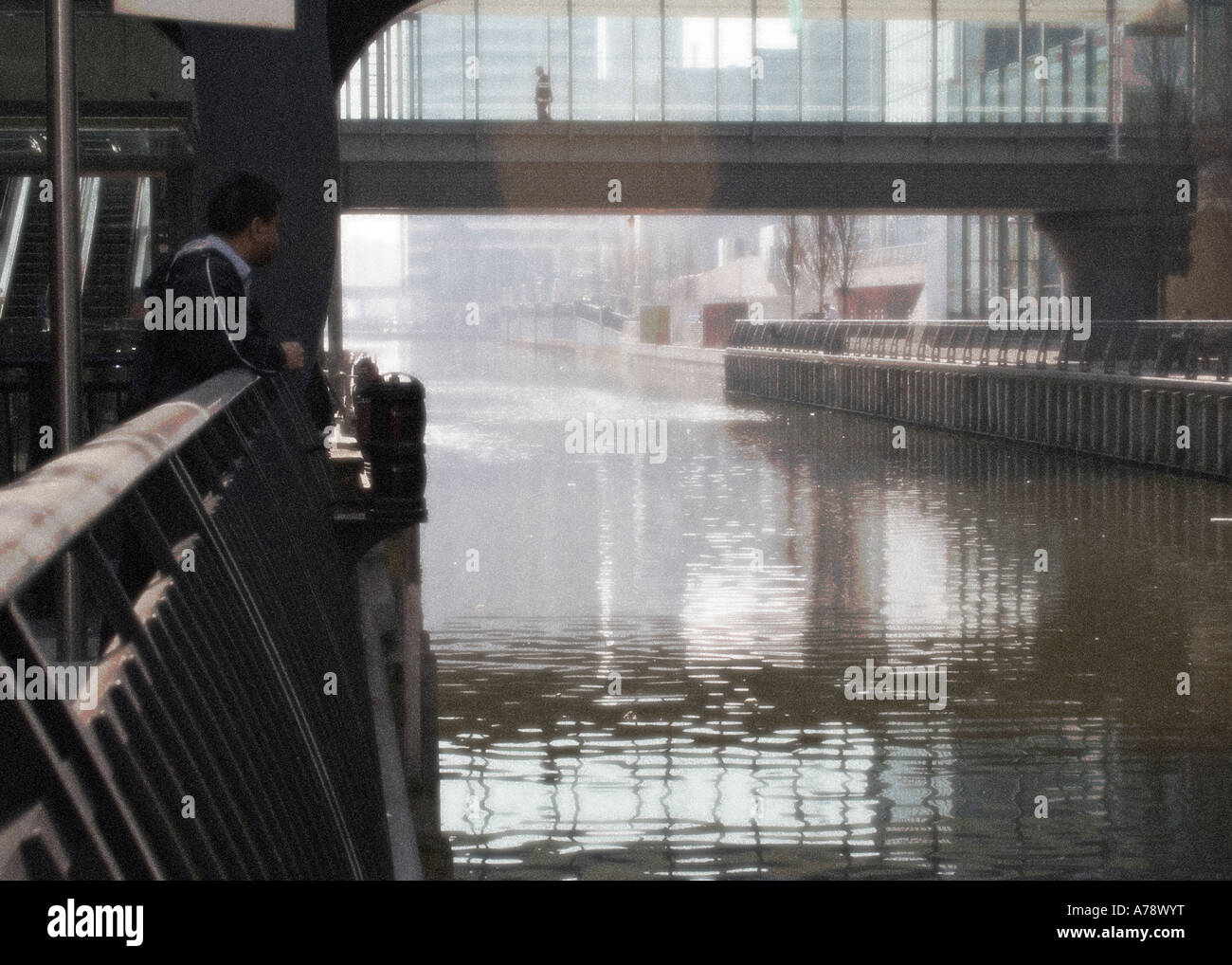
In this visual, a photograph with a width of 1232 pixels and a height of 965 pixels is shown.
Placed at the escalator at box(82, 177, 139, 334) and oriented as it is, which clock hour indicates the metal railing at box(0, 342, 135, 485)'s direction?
The metal railing is roughly at 12 o'clock from the escalator.

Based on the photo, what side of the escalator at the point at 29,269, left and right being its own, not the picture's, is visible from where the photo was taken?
front

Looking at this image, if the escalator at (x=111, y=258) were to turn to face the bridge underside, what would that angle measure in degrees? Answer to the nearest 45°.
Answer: approximately 135° to its left

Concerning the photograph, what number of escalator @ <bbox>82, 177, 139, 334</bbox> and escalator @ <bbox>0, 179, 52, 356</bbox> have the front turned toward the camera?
2

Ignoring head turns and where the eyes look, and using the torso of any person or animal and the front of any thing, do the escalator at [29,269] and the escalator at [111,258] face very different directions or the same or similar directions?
same or similar directions

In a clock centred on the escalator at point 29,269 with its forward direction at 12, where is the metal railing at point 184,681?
The metal railing is roughly at 12 o'clock from the escalator.

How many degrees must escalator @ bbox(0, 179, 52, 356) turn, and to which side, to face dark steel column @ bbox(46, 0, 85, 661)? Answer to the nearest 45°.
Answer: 0° — it already faces it

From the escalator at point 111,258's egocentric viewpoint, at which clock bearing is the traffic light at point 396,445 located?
The traffic light is roughly at 12 o'clock from the escalator.

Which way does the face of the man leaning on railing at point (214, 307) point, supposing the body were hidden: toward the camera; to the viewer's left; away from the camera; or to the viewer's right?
to the viewer's right

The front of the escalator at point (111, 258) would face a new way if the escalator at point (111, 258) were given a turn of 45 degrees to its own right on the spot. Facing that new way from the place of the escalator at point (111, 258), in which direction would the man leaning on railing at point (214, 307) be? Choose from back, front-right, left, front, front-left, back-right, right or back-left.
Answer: front-left

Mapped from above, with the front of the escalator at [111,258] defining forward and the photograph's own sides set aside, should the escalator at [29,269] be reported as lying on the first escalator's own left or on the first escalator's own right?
on the first escalator's own right

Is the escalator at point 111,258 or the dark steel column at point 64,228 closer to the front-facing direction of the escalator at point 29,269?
the dark steel column
